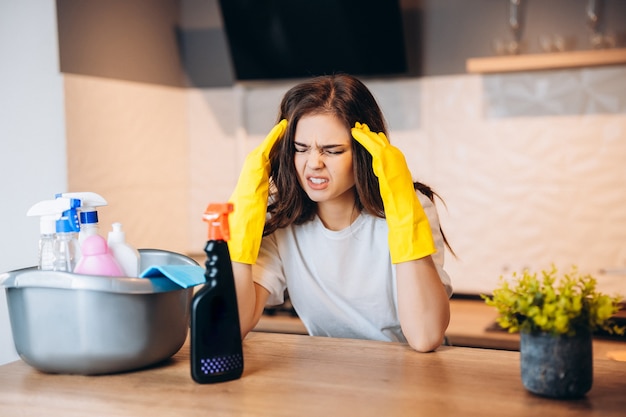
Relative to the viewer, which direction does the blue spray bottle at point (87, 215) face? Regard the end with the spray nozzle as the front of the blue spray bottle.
to the viewer's left

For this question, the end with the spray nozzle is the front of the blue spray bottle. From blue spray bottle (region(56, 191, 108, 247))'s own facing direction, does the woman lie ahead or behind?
behind
